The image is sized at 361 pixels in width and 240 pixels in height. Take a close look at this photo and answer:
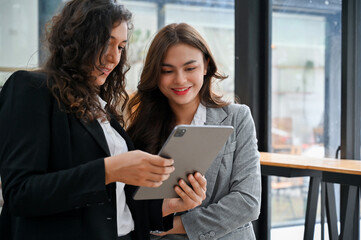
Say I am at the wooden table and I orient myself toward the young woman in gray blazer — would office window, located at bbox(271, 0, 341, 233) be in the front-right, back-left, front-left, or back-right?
back-right

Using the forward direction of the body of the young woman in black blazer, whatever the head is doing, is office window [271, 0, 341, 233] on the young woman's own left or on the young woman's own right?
on the young woman's own left

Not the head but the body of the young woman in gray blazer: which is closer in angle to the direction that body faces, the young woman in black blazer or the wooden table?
the young woman in black blazer

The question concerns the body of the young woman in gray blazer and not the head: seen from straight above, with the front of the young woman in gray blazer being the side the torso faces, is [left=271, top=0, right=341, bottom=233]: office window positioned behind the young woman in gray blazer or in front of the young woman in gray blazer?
behind

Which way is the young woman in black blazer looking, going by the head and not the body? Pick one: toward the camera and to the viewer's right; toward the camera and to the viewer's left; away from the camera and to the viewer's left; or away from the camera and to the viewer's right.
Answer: toward the camera and to the viewer's right

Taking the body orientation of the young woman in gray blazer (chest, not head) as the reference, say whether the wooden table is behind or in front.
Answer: behind

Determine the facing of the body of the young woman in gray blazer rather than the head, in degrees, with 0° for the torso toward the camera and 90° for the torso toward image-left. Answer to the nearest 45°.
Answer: approximately 45°

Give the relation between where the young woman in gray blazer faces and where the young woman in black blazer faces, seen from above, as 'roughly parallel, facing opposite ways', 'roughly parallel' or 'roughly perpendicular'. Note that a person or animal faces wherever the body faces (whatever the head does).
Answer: roughly perpendicular

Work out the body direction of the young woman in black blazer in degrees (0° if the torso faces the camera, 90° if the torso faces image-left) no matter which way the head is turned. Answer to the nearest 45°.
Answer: approximately 315°
